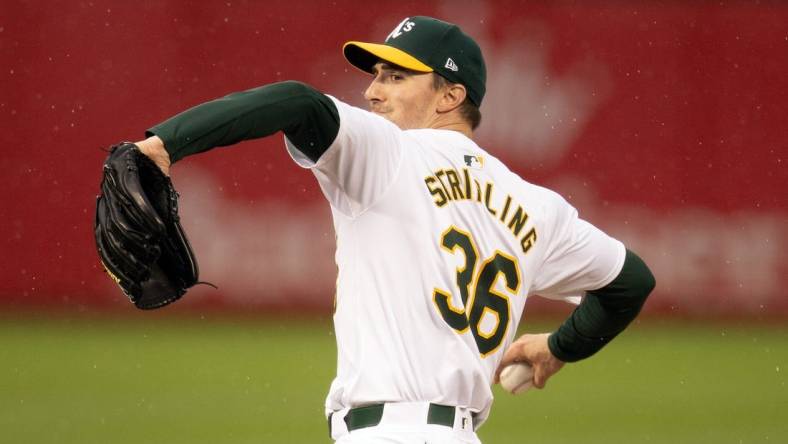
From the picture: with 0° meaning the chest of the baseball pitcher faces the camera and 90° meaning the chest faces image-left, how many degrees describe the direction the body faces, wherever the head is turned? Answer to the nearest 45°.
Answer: approximately 135°
